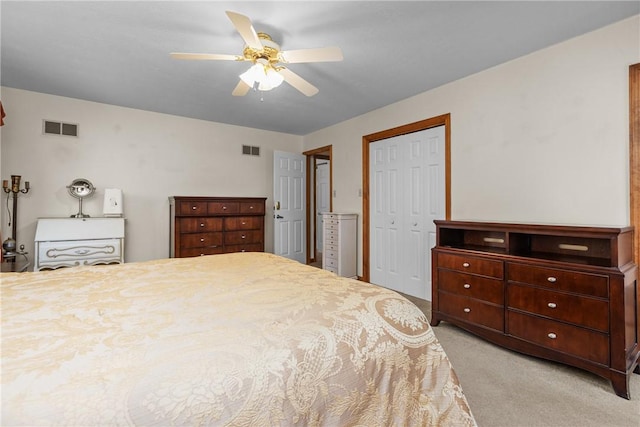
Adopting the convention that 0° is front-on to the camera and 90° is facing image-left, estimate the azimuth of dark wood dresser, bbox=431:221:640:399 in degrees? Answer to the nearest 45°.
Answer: approximately 45°

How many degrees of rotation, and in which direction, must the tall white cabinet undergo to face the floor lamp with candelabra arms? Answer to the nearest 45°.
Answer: approximately 45° to its right

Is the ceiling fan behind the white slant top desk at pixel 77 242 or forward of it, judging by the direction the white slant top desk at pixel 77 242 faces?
forward

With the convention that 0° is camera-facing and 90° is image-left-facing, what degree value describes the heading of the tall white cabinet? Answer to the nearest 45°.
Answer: approximately 45°

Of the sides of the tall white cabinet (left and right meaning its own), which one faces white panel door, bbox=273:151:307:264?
right

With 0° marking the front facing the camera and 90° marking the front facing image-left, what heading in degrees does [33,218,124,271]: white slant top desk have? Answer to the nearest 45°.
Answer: approximately 0°

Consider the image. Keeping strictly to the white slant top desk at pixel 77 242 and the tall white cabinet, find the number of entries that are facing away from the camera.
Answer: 0

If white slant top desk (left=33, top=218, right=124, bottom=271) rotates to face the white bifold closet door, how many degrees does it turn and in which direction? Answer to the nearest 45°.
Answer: approximately 45° to its left

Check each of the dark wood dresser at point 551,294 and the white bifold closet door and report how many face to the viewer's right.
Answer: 0

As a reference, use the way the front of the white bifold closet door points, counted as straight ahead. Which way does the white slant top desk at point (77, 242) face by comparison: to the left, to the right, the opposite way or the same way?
to the left
